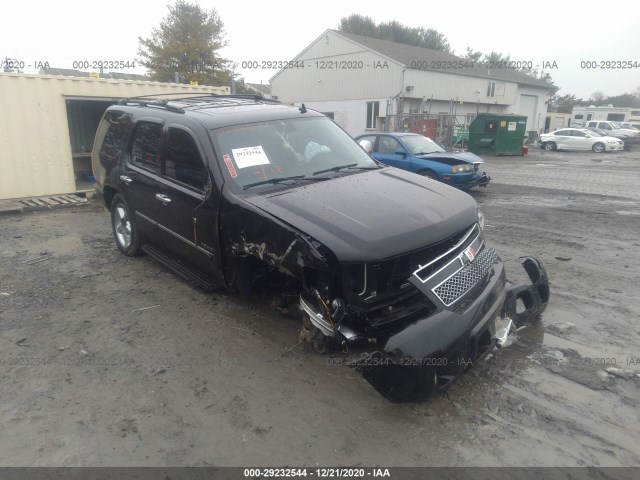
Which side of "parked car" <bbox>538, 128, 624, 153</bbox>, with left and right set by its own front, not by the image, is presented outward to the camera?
right

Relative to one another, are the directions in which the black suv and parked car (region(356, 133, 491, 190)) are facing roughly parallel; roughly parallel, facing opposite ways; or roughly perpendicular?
roughly parallel

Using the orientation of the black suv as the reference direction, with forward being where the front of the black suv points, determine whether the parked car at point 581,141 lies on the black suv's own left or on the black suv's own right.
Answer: on the black suv's own left

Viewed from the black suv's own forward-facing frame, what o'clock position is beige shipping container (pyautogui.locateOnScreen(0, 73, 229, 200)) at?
The beige shipping container is roughly at 6 o'clock from the black suv.

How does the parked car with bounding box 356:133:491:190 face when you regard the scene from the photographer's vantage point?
facing the viewer and to the right of the viewer

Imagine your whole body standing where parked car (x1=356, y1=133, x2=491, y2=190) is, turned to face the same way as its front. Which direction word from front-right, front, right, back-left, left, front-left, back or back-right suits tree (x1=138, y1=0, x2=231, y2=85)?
back

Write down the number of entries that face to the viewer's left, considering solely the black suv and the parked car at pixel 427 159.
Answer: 0

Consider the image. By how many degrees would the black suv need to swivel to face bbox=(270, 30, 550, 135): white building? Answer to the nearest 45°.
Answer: approximately 135° to its left

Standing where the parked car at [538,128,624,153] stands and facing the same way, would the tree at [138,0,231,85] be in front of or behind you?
behind

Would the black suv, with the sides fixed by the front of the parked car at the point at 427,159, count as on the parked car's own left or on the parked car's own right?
on the parked car's own right

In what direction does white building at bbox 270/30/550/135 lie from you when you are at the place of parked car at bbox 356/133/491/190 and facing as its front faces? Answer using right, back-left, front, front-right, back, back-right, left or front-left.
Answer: back-left
